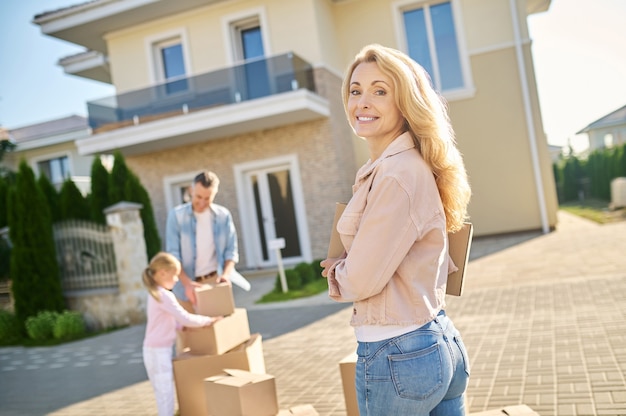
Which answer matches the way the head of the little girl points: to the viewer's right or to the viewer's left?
to the viewer's right

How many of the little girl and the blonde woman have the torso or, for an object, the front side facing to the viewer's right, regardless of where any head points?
1

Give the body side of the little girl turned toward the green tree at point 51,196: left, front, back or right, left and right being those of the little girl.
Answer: left

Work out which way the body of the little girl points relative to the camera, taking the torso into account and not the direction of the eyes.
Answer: to the viewer's right
